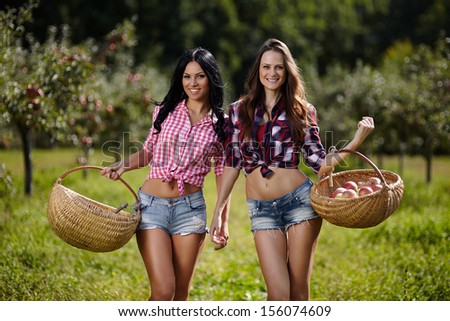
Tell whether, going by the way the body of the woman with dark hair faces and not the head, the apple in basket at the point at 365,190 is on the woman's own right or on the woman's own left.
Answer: on the woman's own left

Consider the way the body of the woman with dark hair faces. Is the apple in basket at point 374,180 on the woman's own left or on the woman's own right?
on the woman's own left

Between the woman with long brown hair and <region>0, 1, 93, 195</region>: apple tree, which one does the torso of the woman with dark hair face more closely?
the woman with long brown hair

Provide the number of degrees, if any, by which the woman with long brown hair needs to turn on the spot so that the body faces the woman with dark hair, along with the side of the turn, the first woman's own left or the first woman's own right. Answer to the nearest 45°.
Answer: approximately 90° to the first woman's own right

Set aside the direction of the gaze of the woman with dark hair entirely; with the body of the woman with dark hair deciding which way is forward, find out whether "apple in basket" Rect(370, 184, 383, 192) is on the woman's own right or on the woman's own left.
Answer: on the woman's own left

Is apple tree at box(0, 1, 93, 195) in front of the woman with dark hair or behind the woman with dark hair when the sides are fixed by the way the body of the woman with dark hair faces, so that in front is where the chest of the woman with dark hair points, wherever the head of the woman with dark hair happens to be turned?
behind

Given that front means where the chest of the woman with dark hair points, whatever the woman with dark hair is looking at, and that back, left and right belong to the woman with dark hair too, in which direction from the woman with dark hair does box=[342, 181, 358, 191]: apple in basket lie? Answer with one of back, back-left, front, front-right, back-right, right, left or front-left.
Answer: left

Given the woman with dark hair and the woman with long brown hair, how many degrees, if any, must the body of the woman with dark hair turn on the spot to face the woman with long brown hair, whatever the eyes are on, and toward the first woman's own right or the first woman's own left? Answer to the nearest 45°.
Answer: approximately 90° to the first woman's own left

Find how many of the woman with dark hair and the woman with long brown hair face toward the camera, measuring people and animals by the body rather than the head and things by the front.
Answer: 2

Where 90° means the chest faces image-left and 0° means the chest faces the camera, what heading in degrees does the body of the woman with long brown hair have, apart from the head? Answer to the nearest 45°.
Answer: approximately 0°
